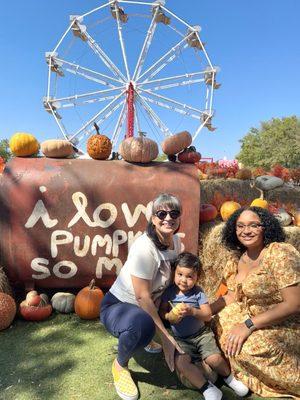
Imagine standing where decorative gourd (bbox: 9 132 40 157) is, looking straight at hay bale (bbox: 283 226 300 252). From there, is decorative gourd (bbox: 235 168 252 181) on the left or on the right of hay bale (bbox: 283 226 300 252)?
left

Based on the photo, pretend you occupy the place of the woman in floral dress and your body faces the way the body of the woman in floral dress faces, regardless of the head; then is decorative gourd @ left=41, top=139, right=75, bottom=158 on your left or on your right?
on your right

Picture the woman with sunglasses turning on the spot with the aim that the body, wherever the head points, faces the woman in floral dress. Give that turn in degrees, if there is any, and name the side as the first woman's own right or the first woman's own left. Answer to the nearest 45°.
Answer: approximately 45° to the first woman's own left

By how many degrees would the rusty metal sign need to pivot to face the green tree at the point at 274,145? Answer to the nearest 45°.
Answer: approximately 135° to its left

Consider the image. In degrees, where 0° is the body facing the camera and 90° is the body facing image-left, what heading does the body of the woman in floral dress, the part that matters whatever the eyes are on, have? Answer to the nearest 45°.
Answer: approximately 45°

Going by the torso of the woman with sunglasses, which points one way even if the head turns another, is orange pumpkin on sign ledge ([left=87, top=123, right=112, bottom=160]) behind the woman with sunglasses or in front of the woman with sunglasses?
behind

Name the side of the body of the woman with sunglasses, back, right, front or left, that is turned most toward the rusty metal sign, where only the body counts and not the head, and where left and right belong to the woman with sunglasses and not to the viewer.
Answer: back
